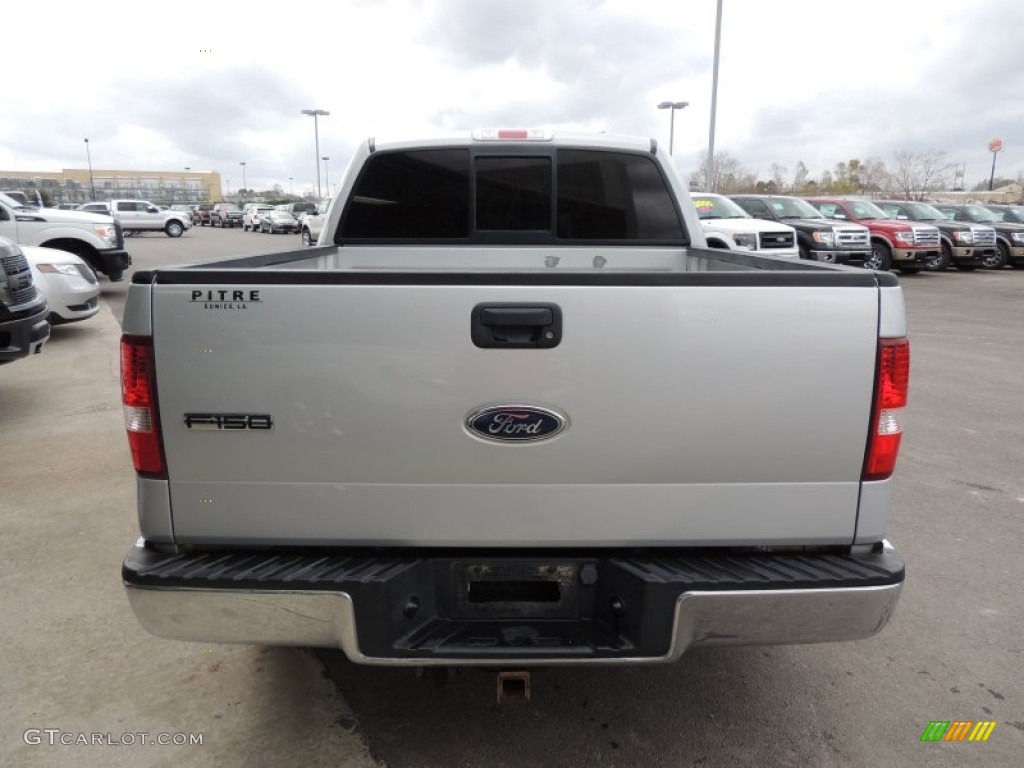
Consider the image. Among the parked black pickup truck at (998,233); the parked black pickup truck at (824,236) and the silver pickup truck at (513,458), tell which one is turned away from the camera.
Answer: the silver pickup truck

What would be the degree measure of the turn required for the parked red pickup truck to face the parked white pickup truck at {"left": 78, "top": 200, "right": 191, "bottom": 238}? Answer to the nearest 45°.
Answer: approximately 135° to its right

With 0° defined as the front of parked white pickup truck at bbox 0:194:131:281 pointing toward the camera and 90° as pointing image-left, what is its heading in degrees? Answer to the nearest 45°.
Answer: approximately 315°

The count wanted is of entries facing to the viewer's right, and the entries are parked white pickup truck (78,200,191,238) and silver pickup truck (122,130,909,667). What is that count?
1

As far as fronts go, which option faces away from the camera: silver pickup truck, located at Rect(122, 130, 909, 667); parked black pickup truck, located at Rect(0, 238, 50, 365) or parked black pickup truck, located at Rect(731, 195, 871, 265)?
the silver pickup truck

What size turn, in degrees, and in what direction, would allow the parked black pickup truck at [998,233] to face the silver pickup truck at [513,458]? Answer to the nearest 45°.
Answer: approximately 45° to its right

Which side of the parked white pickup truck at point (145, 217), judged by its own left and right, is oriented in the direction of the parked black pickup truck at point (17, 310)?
right

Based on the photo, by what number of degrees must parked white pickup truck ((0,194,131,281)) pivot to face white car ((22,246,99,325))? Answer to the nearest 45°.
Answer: approximately 45° to its right

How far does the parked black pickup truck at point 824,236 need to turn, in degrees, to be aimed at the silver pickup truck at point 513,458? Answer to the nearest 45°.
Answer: approximately 45° to its right

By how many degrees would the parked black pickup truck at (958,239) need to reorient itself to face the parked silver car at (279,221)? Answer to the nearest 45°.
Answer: approximately 135° to its right

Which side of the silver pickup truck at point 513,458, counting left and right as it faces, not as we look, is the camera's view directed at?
back

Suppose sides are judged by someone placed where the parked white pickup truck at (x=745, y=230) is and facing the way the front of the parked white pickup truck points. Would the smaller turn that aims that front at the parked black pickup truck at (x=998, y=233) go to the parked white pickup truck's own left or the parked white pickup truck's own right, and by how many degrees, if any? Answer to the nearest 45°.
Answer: approximately 90° to the parked white pickup truck's own left

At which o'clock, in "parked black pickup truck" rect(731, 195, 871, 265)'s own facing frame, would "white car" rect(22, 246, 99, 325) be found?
The white car is roughly at 3 o'clock from the parked black pickup truck.

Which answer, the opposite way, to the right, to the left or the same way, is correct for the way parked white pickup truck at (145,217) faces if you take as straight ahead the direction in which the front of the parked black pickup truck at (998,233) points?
to the left

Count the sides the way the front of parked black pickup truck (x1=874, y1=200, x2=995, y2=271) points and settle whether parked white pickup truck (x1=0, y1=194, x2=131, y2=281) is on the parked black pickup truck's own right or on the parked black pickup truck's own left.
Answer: on the parked black pickup truck's own right

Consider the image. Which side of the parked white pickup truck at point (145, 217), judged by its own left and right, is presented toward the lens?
right

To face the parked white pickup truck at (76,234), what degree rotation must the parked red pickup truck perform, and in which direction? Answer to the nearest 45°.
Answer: approximately 90° to its right
